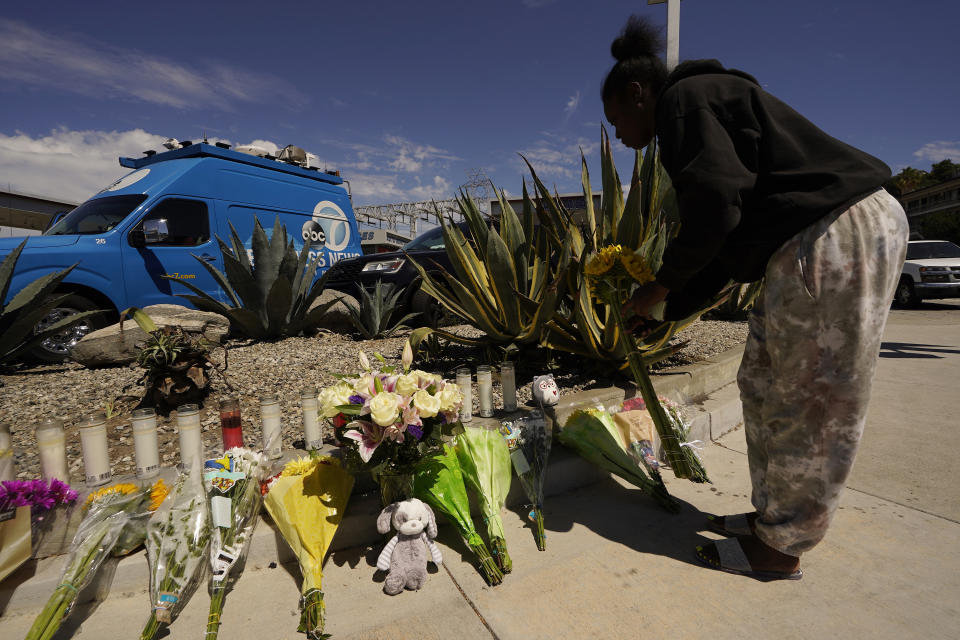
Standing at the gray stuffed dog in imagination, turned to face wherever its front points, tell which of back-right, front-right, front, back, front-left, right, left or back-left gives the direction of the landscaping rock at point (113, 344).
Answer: back-right

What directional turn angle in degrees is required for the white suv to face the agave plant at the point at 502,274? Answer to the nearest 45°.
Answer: approximately 45° to its right

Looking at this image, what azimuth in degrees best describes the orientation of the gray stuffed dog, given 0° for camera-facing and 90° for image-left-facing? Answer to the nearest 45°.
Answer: approximately 0°

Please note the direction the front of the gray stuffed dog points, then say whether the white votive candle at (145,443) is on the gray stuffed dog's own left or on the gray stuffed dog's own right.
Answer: on the gray stuffed dog's own right

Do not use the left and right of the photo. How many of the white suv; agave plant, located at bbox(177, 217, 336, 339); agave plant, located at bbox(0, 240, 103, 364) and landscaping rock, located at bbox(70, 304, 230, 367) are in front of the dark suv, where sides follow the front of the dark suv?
3

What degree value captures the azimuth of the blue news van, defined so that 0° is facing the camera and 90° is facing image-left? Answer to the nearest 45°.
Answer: approximately 45°

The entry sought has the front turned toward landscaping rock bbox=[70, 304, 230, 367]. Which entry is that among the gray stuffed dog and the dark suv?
the dark suv
